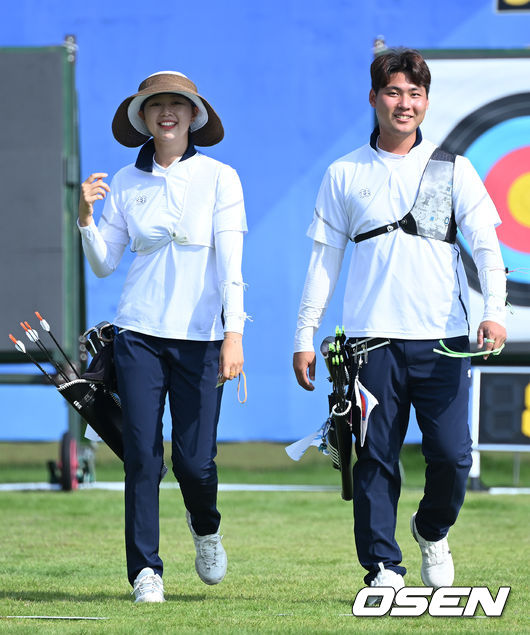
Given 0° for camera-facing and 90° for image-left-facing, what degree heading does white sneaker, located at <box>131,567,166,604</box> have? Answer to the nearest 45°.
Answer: approximately 0°

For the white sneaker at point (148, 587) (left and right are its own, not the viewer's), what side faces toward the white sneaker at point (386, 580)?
left

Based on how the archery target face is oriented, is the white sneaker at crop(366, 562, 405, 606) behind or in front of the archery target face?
in front

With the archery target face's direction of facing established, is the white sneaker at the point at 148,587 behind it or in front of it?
in front

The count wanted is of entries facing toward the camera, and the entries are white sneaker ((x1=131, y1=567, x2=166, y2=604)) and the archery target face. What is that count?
2

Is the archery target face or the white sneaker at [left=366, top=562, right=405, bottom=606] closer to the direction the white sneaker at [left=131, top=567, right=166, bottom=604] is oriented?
the white sneaker

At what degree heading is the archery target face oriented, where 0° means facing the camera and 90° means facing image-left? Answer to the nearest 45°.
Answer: approximately 0°

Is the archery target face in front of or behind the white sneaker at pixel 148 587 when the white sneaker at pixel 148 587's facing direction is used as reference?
behind
